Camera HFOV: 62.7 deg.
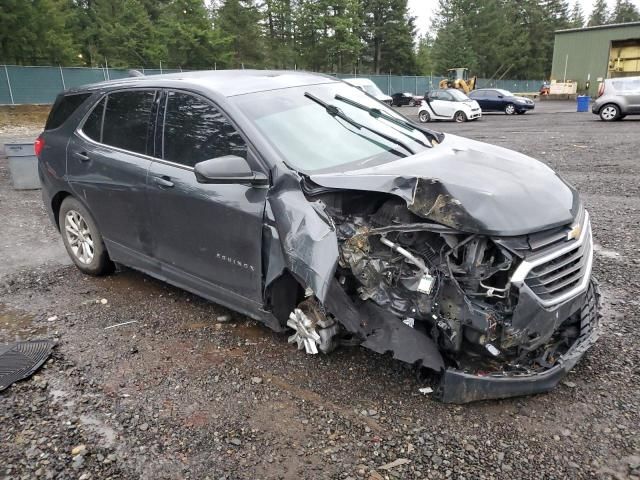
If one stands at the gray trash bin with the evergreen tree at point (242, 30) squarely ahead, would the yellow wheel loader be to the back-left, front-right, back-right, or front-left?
front-right

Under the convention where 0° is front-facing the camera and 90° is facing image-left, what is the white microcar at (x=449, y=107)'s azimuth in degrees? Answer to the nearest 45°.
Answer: approximately 315°

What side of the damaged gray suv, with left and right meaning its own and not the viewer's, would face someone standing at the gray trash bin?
back

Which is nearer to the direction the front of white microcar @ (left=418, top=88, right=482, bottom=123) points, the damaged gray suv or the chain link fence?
the damaged gray suv

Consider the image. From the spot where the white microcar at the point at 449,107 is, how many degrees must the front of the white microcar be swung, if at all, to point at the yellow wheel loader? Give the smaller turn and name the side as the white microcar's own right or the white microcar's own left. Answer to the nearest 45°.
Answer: approximately 135° to the white microcar's own left

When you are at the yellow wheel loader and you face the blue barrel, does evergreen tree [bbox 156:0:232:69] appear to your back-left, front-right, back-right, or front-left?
back-right

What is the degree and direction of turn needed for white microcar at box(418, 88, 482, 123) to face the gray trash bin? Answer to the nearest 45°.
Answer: approximately 90° to its right

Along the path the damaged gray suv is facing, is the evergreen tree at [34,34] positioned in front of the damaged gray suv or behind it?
behind

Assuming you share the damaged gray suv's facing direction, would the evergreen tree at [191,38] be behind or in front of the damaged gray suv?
behind

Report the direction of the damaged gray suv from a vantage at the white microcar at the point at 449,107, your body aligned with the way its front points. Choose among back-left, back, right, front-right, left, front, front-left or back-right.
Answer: front-right

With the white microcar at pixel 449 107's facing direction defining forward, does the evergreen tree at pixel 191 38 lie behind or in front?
behind

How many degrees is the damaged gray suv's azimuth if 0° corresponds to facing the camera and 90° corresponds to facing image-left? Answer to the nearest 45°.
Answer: approximately 315°

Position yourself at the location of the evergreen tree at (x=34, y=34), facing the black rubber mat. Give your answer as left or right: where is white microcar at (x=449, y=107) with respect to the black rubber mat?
left
